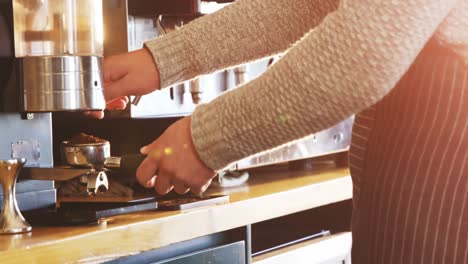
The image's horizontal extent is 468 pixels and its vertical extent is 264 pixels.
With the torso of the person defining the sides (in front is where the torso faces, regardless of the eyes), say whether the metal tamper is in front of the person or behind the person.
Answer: in front

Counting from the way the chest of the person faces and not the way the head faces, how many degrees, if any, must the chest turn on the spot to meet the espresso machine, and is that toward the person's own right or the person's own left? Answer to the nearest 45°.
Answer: approximately 45° to the person's own right

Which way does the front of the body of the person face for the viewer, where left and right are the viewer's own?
facing to the left of the viewer
